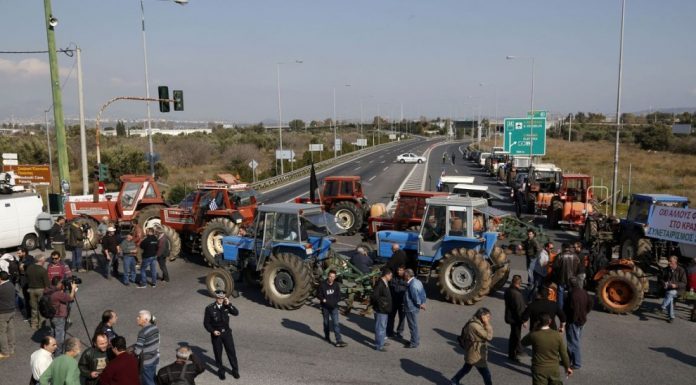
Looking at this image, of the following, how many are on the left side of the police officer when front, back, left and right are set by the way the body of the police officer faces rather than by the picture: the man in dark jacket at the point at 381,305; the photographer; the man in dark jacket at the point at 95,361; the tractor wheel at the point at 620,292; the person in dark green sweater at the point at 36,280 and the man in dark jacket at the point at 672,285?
3

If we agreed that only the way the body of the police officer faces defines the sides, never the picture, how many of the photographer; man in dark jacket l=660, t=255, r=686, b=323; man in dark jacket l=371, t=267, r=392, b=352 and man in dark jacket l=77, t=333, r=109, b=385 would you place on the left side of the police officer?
2

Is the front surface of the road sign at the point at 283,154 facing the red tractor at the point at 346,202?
yes

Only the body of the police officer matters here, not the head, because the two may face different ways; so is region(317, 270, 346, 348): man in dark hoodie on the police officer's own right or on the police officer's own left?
on the police officer's own left

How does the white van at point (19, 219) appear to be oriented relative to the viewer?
to the viewer's left
